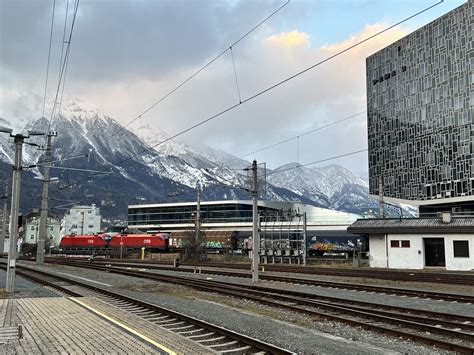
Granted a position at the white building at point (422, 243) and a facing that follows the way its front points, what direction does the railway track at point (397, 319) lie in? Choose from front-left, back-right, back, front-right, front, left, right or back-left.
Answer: front

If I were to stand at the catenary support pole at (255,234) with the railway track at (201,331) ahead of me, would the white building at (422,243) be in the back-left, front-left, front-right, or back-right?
back-left

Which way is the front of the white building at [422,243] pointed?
toward the camera

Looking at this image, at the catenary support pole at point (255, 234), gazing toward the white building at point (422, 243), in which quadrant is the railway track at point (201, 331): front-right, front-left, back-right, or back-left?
back-right

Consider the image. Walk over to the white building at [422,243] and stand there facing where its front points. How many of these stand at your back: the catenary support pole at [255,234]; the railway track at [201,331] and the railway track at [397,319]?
0

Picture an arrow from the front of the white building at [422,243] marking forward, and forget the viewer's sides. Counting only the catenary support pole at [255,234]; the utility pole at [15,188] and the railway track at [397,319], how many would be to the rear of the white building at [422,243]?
0

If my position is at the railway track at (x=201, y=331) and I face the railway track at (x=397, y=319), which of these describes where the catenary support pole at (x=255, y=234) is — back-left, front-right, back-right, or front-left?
front-left

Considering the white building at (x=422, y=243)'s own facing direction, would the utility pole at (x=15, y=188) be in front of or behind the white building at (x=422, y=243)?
in front

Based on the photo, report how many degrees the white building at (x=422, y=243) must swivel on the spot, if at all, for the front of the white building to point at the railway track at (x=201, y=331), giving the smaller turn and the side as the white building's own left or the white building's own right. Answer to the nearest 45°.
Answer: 0° — it already faces it
